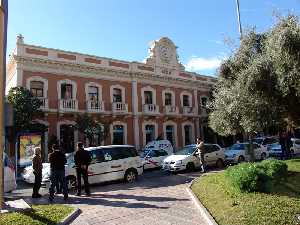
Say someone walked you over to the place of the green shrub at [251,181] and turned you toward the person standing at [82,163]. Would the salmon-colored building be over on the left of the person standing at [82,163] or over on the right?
right

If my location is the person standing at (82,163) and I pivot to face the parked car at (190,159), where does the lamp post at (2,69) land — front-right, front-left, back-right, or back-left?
back-right

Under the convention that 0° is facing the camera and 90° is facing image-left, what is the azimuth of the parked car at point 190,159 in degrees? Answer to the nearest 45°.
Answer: approximately 45°

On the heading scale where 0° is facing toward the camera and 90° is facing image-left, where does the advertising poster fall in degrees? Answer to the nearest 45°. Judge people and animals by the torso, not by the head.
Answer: approximately 0°

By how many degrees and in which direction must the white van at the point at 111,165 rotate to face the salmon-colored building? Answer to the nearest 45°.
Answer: approximately 135° to its right

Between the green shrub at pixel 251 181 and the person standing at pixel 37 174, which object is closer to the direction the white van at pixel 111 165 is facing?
the person standing

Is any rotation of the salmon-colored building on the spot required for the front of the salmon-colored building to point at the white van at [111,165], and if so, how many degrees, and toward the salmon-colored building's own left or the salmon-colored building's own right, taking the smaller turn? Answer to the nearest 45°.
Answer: approximately 45° to the salmon-colored building's own right

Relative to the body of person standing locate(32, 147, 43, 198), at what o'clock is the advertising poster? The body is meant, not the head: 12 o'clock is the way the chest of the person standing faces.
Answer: The advertising poster is roughly at 9 o'clock from the person standing.

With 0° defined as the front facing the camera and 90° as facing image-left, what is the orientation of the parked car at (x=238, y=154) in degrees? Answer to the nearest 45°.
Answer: approximately 45°

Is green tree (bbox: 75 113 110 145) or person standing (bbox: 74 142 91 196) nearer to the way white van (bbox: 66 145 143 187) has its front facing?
the person standing
